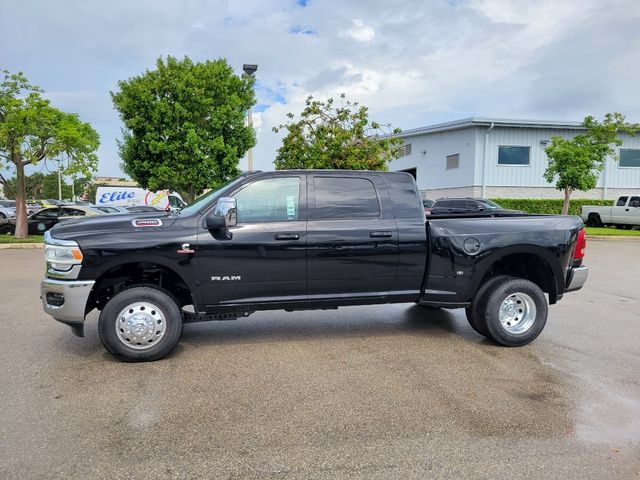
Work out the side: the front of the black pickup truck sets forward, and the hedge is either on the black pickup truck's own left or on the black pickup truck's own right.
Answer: on the black pickup truck's own right

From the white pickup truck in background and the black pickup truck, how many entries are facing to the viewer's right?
1

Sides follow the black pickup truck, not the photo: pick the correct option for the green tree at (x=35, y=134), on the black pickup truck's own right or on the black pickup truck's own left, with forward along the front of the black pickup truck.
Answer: on the black pickup truck's own right

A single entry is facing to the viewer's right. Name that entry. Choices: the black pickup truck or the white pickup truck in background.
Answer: the white pickup truck in background

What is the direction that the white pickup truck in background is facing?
to the viewer's right

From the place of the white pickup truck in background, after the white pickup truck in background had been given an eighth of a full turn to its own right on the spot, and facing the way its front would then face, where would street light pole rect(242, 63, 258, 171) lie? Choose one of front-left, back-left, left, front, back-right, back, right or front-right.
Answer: right

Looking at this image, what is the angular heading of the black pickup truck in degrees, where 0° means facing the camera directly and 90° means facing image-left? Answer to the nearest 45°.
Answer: approximately 90°

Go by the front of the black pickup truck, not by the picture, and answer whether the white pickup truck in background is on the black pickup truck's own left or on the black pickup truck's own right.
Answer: on the black pickup truck's own right

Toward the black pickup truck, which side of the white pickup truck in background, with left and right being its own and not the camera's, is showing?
right

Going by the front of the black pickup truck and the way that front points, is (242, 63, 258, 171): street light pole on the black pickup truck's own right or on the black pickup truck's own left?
on the black pickup truck's own right

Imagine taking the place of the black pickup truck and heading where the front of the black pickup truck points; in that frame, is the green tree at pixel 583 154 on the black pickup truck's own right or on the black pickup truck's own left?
on the black pickup truck's own right
